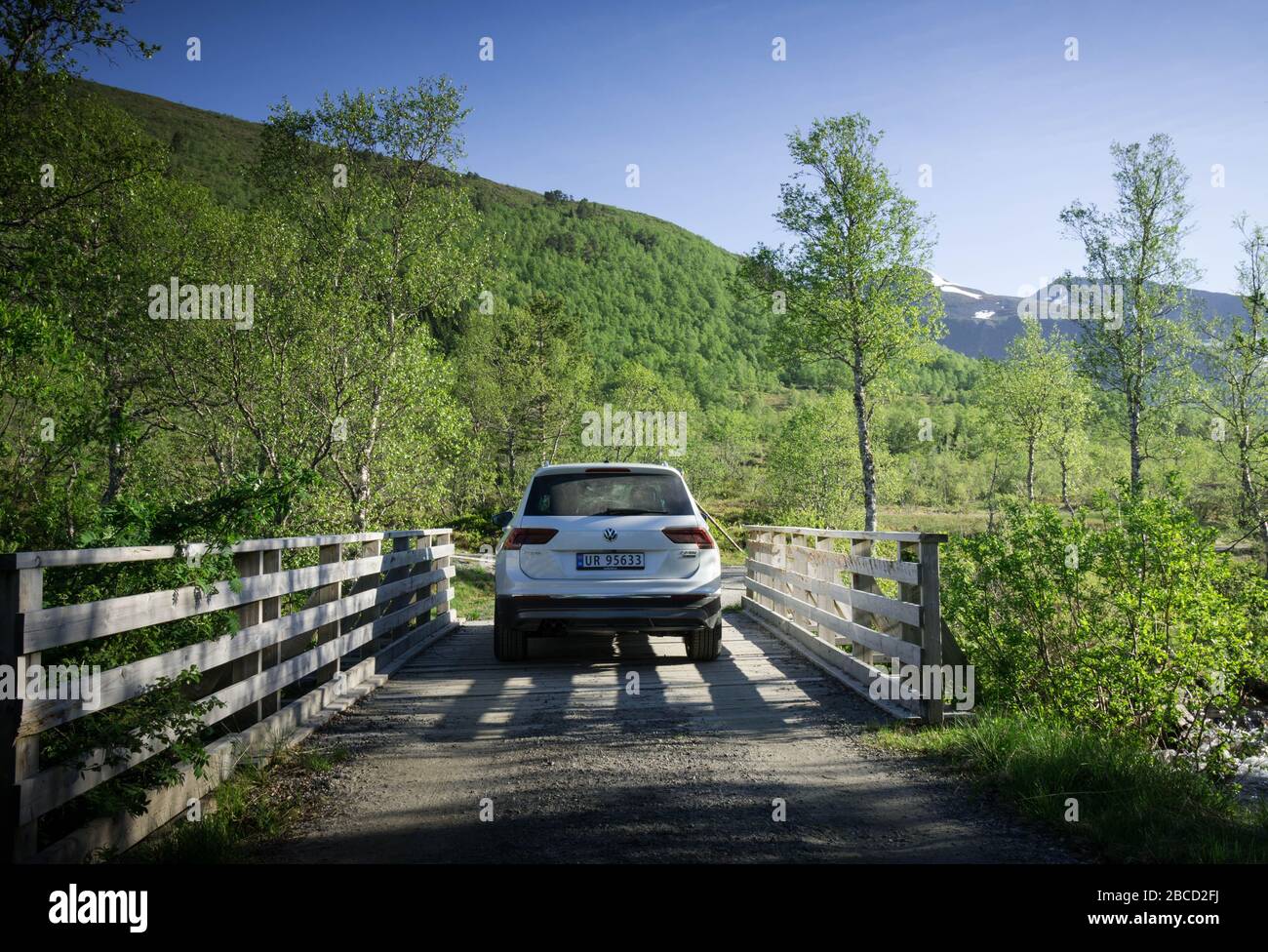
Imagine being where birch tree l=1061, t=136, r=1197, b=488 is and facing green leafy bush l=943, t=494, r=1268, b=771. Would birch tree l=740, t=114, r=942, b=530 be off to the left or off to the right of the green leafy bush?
right

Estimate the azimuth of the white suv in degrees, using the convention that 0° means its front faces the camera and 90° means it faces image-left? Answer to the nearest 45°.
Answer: approximately 180°

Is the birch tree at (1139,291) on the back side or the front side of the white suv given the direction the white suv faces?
on the front side

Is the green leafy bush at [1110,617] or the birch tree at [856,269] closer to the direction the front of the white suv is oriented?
the birch tree

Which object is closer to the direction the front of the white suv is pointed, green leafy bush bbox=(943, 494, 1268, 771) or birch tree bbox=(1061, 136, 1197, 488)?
the birch tree

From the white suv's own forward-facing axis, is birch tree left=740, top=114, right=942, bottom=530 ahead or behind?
ahead

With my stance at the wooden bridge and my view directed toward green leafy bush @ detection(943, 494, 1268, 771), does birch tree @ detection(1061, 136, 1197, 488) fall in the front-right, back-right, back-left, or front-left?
front-left

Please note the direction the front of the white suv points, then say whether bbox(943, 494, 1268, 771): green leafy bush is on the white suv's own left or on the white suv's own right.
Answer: on the white suv's own right
